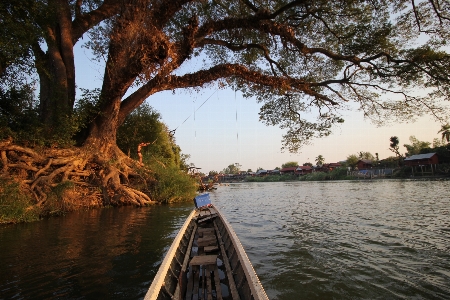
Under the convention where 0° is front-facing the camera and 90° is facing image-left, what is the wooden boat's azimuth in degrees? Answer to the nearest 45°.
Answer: approximately 180°
